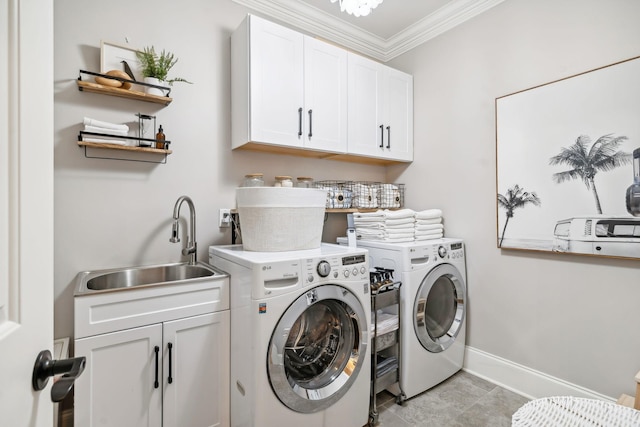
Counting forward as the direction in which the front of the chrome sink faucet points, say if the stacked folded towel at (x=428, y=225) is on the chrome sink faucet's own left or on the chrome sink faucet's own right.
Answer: on the chrome sink faucet's own left

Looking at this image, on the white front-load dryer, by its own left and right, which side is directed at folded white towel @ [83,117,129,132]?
right

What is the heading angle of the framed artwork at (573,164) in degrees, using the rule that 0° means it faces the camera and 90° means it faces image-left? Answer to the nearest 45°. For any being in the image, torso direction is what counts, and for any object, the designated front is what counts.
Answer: approximately 45°

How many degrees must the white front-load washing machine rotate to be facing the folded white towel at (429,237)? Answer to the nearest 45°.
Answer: approximately 90° to its left

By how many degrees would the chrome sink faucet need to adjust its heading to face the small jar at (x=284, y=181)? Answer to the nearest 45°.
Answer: approximately 135° to its left

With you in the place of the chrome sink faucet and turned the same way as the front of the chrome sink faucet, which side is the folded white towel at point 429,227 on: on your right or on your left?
on your left
